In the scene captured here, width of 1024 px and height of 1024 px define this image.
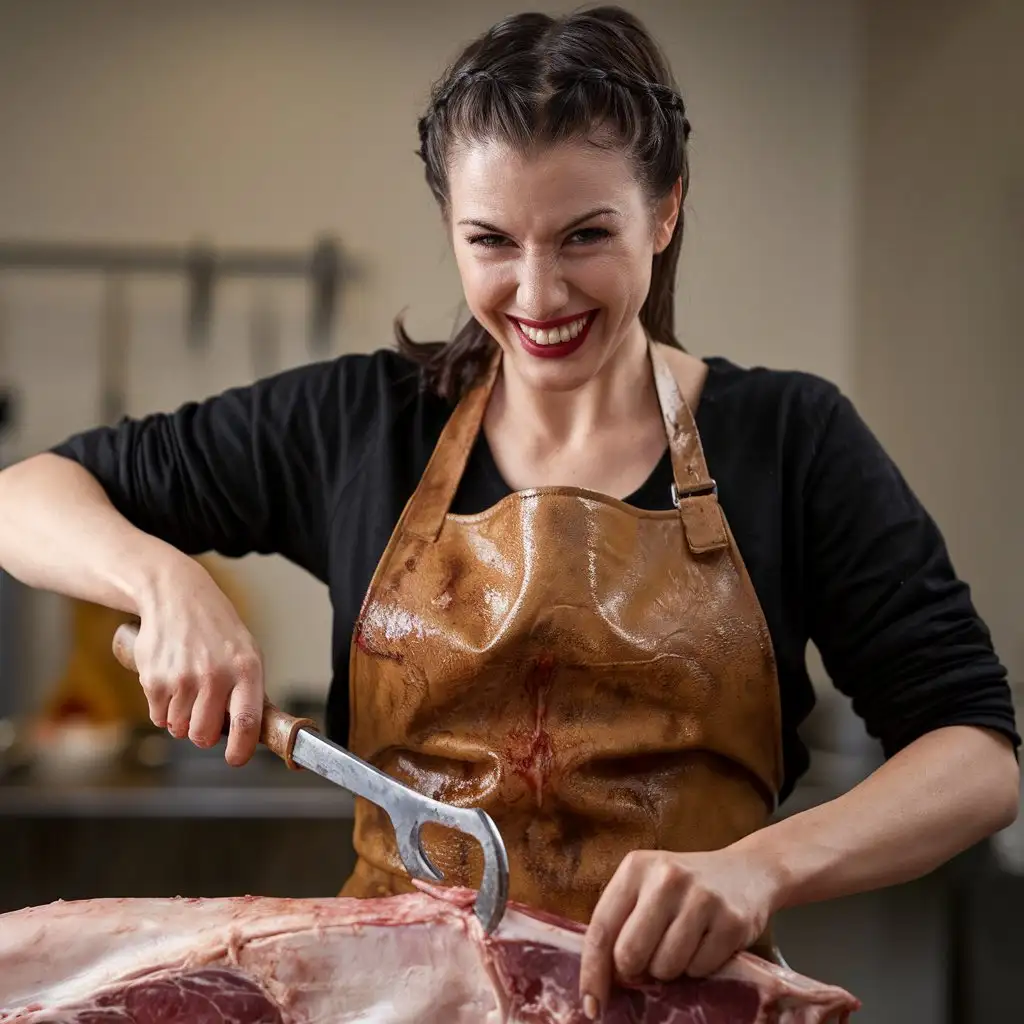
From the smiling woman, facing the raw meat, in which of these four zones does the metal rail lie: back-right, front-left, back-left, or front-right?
back-right

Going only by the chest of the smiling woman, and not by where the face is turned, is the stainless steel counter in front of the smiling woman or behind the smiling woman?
behind

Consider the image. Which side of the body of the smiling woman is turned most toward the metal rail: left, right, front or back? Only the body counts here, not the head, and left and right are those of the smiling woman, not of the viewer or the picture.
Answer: back

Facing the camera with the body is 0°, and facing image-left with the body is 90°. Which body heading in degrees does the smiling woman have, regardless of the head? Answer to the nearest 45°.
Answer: approximately 0°
